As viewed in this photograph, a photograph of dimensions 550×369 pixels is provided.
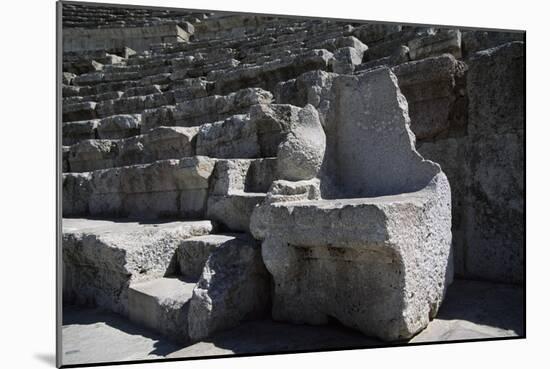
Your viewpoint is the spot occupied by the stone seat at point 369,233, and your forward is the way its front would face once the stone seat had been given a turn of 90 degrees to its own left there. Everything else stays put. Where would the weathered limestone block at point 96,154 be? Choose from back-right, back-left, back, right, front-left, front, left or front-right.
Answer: back

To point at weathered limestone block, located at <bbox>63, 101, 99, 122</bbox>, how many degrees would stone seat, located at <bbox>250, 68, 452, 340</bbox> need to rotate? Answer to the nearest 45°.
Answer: approximately 90° to its right

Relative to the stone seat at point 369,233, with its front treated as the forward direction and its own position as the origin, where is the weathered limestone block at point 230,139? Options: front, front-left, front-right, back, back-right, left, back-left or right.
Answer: right

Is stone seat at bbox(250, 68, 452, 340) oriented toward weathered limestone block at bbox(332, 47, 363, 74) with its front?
no

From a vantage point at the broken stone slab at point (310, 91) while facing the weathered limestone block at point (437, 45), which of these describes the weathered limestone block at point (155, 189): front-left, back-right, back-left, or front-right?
back-right

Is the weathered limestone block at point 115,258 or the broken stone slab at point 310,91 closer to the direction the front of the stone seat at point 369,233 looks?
the weathered limestone block

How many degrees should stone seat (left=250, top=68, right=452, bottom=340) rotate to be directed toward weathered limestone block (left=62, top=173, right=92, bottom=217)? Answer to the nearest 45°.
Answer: approximately 90° to its right

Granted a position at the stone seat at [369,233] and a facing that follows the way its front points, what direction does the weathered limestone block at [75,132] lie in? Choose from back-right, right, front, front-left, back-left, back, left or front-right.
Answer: right

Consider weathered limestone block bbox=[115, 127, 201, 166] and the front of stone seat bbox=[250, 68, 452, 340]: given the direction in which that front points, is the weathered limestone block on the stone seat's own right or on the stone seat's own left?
on the stone seat's own right

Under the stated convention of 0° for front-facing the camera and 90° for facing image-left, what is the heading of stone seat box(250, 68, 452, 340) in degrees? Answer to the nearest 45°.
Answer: approximately 45°

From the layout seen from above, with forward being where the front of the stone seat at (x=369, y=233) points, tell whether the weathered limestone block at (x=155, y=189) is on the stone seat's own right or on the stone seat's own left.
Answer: on the stone seat's own right

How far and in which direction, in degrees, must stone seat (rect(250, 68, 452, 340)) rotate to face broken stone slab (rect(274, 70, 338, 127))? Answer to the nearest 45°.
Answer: approximately 135° to its right

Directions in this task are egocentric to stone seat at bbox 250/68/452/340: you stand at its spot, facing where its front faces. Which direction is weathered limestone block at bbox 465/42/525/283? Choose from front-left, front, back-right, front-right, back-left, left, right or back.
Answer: back
